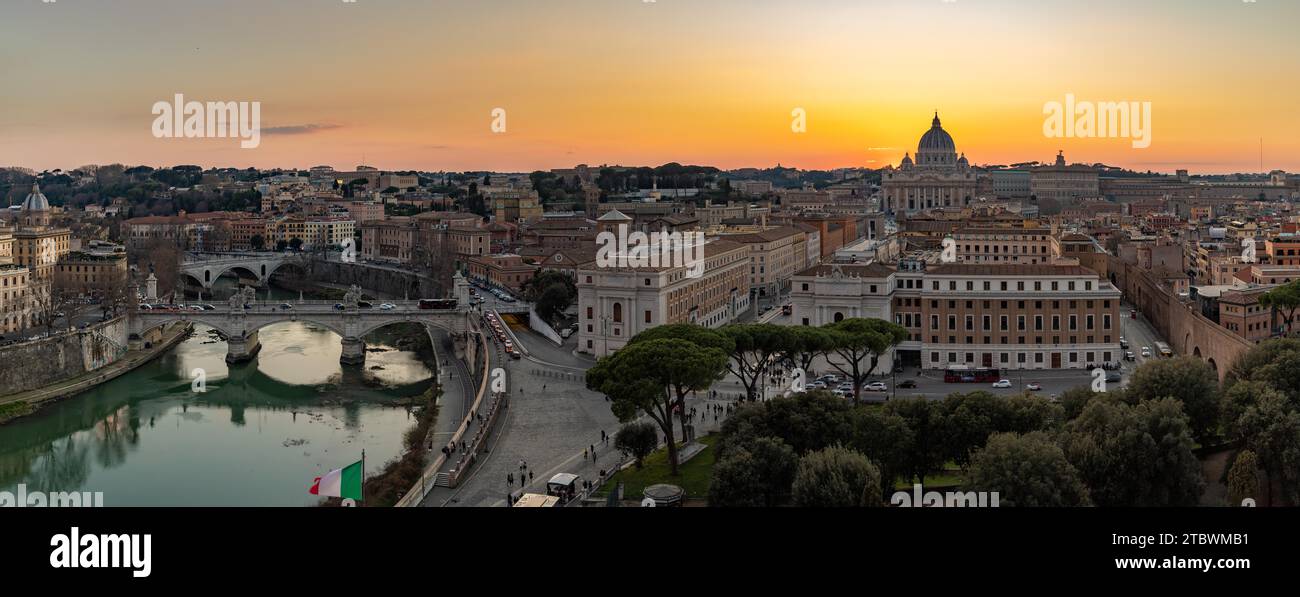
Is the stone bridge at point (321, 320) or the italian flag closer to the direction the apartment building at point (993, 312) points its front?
the italian flag

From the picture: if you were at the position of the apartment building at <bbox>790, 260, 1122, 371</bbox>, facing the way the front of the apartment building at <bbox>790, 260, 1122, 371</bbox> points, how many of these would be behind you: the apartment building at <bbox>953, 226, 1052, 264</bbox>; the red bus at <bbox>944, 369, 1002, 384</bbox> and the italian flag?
1

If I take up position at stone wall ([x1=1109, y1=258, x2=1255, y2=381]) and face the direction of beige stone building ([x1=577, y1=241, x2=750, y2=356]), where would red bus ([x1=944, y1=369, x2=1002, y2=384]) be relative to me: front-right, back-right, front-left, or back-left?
front-left

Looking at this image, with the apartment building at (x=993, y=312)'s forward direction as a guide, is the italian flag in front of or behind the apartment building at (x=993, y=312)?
in front

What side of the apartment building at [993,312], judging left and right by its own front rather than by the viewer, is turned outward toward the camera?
front

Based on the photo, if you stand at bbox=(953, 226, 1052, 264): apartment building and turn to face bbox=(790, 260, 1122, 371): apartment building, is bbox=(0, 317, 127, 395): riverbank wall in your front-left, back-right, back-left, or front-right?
front-right

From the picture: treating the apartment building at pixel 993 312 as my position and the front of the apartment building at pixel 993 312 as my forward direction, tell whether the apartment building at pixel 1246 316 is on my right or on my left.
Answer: on my left

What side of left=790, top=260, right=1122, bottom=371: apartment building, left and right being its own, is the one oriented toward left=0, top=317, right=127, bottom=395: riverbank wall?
right
